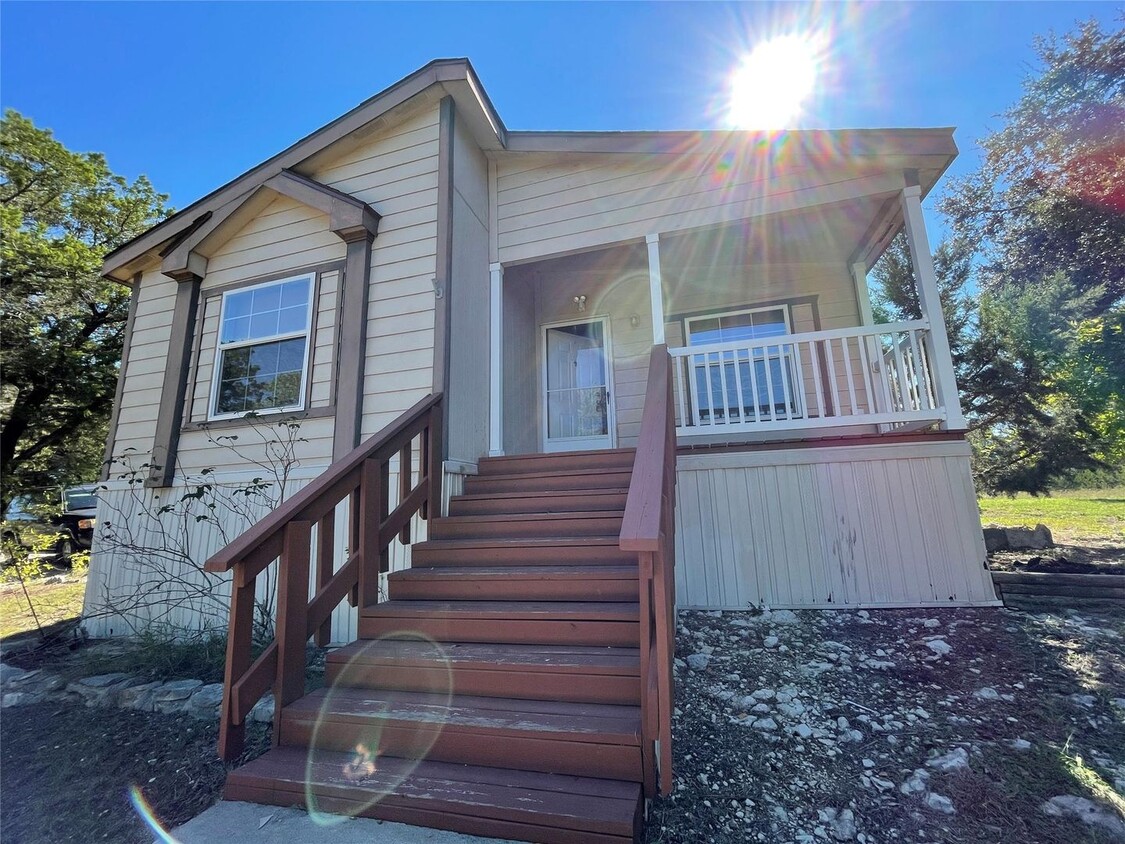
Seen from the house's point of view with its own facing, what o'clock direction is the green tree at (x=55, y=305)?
The green tree is roughly at 4 o'clock from the house.

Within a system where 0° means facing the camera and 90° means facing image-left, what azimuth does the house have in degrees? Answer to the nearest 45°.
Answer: approximately 0°

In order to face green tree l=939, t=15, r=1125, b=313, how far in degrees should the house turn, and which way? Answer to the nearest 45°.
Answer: approximately 90° to its left
